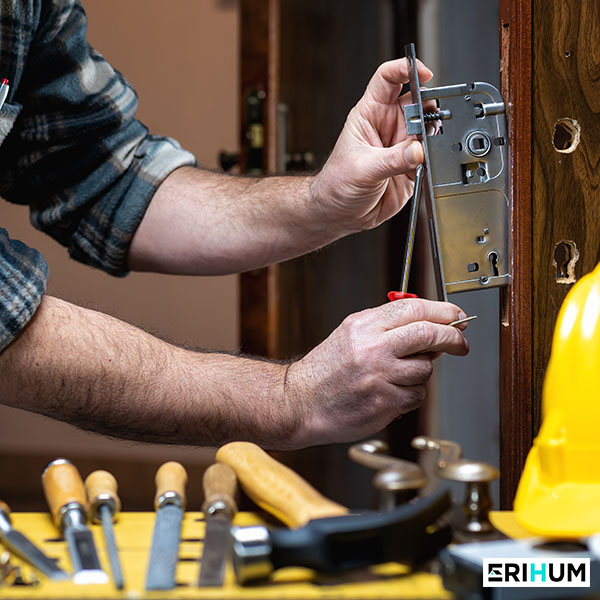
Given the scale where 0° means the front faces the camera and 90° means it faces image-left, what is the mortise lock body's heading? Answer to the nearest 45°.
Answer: approximately 90°
